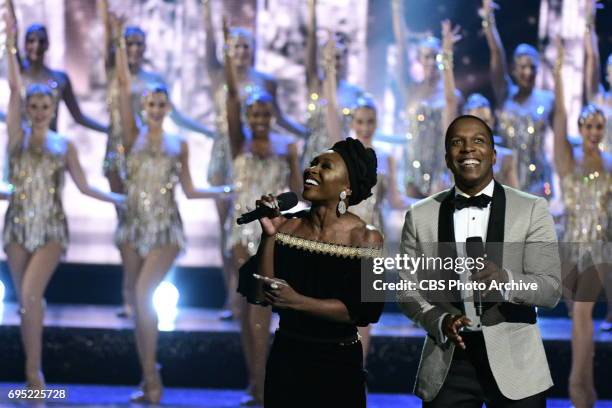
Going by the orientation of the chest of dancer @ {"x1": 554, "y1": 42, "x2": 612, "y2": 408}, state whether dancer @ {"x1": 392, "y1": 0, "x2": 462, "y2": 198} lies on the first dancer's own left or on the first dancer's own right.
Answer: on the first dancer's own right

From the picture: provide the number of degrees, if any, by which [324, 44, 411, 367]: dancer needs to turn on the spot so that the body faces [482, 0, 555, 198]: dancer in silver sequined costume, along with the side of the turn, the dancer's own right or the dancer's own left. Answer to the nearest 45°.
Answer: approximately 135° to the dancer's own left

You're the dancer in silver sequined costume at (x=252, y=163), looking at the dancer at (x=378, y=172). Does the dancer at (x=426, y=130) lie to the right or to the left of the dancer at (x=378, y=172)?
left

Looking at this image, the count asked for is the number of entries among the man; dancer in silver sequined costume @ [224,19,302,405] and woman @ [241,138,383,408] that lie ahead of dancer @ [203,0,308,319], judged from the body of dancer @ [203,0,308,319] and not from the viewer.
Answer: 3

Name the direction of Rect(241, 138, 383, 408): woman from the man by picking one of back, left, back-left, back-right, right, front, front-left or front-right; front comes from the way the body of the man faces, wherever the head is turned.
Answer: right

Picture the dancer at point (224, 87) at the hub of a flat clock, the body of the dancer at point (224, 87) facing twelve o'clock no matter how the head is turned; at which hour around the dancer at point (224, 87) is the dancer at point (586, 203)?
the dancer at point (586, 203) is roughly at 10 o'clock from the dancer at point (224, 87).

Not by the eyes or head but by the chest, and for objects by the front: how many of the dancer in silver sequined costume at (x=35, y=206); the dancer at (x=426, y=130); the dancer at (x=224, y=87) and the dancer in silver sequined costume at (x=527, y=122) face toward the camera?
4

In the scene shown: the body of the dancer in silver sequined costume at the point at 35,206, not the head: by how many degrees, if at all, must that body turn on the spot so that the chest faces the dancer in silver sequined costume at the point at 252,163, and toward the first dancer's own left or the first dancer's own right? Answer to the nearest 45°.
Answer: approximately 90° to the first dancer's own left

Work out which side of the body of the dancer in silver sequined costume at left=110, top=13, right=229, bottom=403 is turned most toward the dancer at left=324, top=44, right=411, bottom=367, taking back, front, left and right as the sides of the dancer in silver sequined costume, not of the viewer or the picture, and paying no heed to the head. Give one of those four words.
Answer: left

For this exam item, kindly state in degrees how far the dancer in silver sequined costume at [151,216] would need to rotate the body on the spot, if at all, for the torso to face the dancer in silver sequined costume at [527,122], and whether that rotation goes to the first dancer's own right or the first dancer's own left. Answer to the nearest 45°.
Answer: approximately 90° to the first dancer's own left

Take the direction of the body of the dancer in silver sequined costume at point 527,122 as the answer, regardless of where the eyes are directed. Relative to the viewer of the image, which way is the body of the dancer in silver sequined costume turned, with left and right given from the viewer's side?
facing the viewer

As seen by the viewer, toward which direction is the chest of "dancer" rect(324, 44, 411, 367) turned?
toward the camera

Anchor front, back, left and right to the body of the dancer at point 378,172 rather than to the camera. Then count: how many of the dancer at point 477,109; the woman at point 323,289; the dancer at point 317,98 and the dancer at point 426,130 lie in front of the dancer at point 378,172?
1

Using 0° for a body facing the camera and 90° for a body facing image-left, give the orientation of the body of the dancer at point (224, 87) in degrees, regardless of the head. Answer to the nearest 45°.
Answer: approximately 0°

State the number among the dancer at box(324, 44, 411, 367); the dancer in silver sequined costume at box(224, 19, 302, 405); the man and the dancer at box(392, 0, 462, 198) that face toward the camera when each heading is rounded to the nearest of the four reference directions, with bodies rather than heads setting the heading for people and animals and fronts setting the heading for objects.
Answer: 4

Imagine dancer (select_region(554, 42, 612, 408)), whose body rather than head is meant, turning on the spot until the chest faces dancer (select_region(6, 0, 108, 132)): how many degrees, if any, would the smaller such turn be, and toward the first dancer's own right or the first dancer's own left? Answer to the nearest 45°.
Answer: approximately 90° to the first dancer's own right
